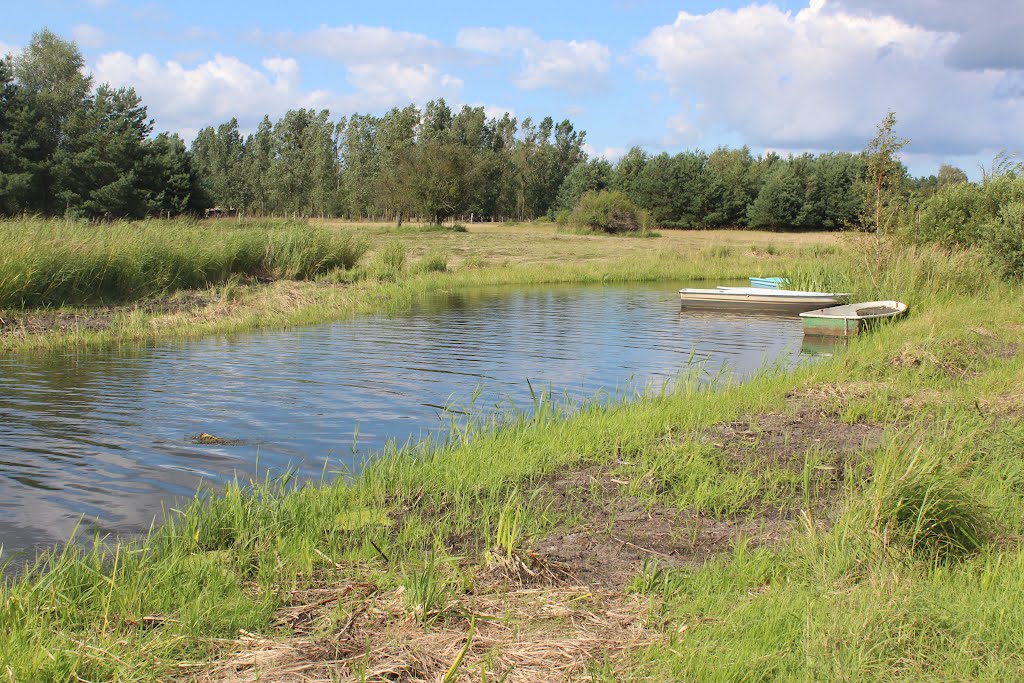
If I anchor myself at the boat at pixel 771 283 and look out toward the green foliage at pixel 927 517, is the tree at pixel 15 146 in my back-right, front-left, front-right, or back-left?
back-right

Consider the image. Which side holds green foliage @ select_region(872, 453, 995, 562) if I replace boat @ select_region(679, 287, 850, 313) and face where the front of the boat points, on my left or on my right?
on my right

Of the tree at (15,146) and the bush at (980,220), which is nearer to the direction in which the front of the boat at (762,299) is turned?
the bush

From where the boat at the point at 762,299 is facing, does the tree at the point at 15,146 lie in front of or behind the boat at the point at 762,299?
behind

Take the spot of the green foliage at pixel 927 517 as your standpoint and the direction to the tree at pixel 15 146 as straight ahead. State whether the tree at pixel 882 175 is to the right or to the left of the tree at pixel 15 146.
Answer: right

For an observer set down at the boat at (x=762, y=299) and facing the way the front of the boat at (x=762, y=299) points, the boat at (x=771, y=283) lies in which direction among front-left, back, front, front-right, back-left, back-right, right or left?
left

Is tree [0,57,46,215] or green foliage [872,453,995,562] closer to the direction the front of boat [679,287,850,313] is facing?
the green foliage

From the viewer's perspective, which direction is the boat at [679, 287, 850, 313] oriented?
to the viewer's right

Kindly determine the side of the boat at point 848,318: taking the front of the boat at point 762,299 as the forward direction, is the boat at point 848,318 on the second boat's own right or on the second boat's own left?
on the second boat's own right
